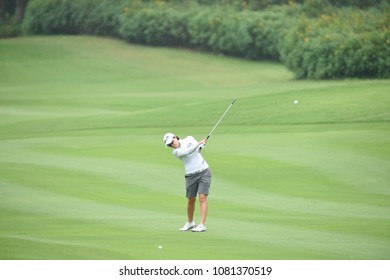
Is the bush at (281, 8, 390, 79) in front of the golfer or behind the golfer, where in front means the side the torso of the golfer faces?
behind

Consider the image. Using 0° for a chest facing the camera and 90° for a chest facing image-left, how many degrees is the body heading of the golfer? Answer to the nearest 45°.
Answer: approximately 45°

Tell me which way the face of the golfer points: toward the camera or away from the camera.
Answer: toward the camera
